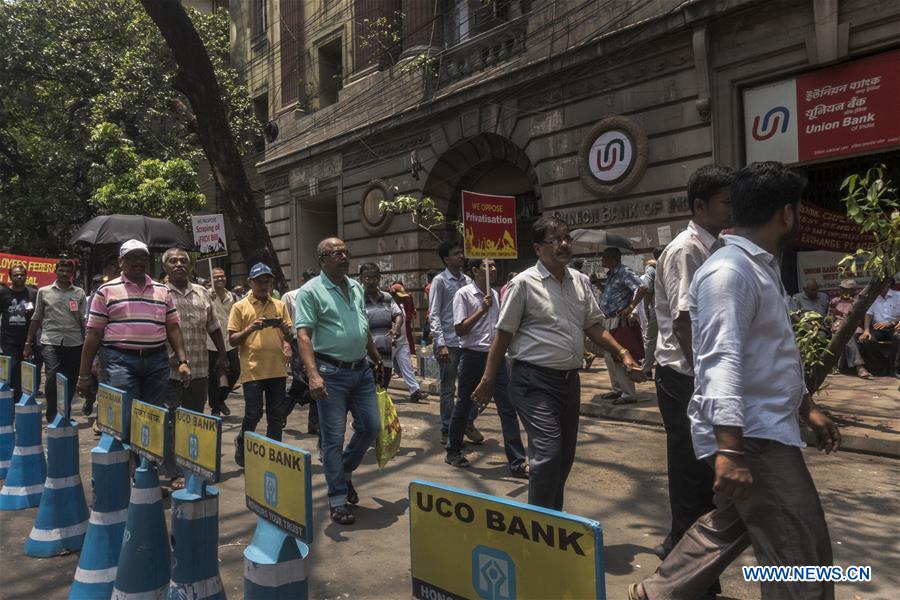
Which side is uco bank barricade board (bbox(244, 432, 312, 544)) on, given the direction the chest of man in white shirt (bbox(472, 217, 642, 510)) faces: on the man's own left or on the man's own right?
on the man's own right

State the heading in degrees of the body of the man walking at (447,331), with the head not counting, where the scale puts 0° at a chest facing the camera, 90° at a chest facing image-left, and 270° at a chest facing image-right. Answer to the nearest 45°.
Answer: approximately 315°

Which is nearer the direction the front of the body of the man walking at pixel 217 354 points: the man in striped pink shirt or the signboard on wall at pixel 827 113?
the man in striped pink shirt

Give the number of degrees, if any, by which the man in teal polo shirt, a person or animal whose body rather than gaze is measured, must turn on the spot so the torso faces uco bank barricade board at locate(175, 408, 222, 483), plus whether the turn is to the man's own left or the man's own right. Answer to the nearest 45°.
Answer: approximately 45° to the man's own right

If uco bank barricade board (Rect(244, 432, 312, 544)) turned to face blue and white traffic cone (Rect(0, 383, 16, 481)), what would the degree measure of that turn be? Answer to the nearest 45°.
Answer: approximately 90° to its right
